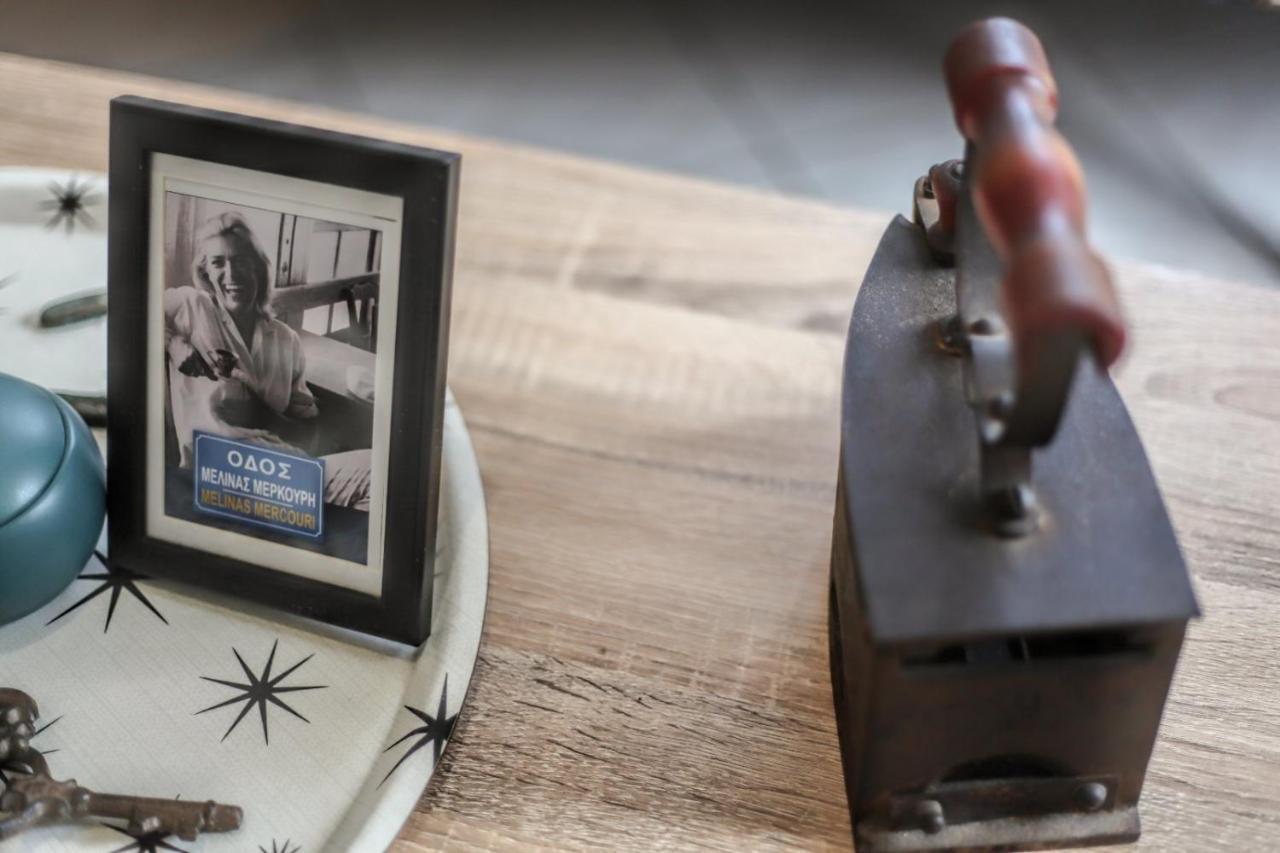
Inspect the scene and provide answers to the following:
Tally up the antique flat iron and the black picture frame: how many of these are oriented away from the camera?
1

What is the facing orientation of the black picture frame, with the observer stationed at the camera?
facing the viewer and to the left of the viewer

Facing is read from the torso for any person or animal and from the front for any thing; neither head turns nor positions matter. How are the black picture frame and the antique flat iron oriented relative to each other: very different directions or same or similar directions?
very different directions

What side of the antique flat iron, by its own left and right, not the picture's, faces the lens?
back

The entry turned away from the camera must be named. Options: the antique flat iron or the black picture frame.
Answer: the antique flat iron
